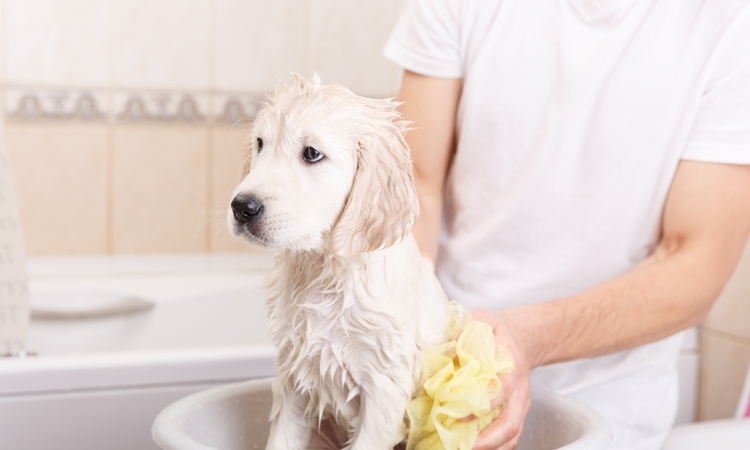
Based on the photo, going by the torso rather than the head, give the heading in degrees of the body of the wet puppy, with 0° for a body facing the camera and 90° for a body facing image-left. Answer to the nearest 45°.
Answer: approximately 45°

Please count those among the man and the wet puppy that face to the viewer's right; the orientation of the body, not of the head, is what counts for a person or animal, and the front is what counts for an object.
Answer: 0

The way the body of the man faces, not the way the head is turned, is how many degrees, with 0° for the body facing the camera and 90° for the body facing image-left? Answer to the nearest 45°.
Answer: approximately 45°
